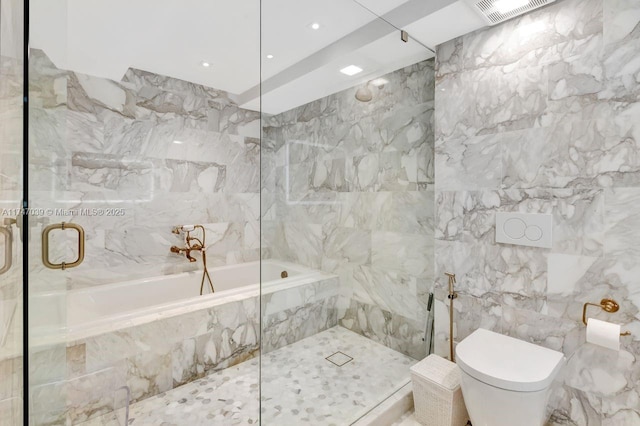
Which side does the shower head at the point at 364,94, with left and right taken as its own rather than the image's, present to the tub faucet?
right

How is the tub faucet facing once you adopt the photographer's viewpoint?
facing the viewer and to the right of the viewer

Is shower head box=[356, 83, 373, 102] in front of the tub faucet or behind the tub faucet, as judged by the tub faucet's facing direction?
in front

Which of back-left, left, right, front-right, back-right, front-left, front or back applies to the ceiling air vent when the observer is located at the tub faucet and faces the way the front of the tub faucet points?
front

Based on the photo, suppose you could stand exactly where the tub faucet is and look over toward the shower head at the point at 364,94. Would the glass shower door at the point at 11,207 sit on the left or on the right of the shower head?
right

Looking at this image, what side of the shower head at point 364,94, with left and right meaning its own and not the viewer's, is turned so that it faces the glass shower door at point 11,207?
front

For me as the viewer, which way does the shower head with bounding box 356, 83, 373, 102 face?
facing the viewer and to the left of the viewer

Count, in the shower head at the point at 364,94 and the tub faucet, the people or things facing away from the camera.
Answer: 0

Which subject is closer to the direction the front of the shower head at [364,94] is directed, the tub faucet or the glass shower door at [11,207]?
the glass shower door
